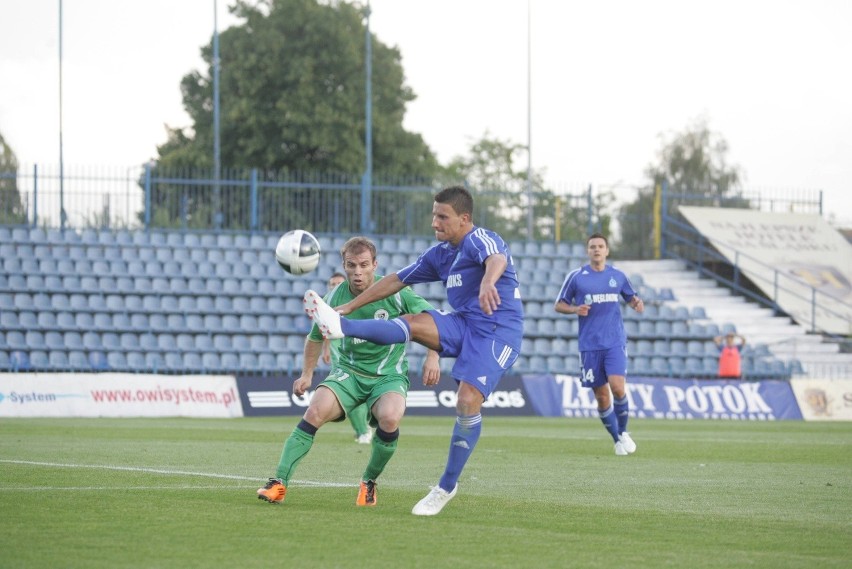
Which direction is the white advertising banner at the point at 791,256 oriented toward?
toward the camera

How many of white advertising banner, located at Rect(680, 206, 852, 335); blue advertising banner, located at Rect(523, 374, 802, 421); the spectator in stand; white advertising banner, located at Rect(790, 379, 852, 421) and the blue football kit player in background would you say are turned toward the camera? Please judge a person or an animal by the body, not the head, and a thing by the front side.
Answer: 5

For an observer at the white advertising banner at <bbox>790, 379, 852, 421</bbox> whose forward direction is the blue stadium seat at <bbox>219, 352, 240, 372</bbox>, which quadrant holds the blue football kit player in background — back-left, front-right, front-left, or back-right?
front-left

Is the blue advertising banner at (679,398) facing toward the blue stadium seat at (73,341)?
no

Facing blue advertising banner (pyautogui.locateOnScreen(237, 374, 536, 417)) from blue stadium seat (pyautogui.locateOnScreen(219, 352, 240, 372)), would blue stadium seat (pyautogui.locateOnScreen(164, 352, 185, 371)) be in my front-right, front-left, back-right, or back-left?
back-right

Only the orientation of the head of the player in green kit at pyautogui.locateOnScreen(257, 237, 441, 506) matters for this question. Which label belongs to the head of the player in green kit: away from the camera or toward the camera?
toward the camera

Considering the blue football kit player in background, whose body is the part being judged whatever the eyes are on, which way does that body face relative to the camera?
toward the camera

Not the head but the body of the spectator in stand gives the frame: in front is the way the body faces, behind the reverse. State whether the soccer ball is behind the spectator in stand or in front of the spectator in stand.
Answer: in front

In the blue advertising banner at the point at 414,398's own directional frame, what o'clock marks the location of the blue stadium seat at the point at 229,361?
The blue stadium seat is roughly at 4 o'clock from the blue advertising banner.

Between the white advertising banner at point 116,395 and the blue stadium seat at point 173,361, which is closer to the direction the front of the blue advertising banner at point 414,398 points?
the white advertising banner

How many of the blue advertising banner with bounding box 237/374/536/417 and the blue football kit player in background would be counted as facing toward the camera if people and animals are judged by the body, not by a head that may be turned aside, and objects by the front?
2

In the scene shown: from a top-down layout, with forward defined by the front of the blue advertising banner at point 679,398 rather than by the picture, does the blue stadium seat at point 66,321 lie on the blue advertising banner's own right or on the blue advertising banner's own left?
on the blue advertising banner's own right

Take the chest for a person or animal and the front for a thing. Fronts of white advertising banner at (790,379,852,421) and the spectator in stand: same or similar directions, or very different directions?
same or similar directions

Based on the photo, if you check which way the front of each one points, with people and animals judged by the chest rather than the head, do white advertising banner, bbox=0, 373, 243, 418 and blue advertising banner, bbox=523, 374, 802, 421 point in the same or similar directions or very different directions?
same or similar directions

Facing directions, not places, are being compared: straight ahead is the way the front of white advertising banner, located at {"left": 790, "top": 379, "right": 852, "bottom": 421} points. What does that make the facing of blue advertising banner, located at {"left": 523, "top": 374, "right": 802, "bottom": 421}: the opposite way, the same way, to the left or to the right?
the same way

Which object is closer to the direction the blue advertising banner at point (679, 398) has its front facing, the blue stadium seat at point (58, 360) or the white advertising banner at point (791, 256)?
the blue stadium seat

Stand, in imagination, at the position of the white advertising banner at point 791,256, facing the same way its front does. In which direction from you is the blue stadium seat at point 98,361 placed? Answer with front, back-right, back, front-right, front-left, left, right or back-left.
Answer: front-right

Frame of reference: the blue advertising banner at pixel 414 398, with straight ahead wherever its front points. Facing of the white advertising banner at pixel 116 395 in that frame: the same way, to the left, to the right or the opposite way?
the same way

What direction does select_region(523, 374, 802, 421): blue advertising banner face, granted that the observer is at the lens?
facing the viewer

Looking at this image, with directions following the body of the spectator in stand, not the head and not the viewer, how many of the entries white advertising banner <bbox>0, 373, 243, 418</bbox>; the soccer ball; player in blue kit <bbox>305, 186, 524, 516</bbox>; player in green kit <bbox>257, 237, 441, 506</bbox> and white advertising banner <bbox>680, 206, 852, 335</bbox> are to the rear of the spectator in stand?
1
